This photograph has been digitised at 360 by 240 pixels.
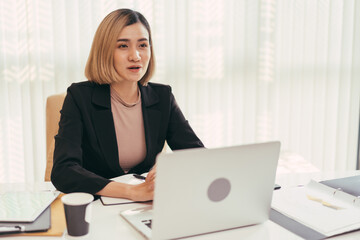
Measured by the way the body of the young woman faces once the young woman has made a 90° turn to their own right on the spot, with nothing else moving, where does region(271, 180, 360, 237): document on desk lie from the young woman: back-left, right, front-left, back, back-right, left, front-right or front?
left

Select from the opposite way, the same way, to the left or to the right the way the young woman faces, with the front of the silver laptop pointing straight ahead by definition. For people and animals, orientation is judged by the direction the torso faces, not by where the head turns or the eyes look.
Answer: the opposite way

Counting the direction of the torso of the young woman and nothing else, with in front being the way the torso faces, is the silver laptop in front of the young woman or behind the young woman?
in front

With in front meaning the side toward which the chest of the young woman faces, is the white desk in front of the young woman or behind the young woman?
in front

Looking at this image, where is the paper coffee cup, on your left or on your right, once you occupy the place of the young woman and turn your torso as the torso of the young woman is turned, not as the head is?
on your right

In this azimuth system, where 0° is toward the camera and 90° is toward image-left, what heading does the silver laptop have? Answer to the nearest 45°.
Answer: approximately 135°

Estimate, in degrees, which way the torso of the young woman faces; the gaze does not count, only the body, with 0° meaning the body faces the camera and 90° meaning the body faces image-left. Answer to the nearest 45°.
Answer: approximately 315°

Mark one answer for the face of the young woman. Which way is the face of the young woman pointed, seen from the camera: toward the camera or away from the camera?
toward the camera
